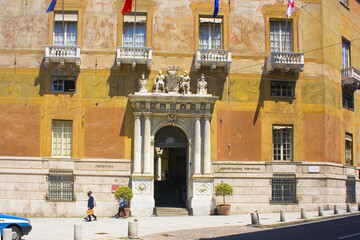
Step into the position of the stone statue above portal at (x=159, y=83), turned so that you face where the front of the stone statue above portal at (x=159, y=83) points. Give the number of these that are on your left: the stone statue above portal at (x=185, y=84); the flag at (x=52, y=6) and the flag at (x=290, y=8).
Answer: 2

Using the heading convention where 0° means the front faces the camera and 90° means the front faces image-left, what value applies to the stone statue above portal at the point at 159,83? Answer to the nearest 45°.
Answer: approximately 0°

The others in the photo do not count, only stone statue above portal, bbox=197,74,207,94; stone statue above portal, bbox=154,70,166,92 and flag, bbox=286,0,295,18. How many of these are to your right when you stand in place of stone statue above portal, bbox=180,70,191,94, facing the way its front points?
1

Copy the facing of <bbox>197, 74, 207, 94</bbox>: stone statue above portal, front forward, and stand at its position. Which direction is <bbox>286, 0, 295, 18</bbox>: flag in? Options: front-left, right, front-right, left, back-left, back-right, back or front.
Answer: left

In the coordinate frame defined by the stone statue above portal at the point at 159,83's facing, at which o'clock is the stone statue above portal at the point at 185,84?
the stone statue above portal at the point at 185,84 is roughly at 9 o'clock from the stone statue above portal at the point at 159,83.

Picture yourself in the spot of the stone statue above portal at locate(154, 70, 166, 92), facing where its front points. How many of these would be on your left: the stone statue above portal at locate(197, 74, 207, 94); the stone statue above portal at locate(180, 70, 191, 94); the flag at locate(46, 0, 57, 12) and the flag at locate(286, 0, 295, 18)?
3

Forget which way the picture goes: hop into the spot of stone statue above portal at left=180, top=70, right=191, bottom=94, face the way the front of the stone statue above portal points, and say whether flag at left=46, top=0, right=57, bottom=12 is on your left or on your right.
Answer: on your right

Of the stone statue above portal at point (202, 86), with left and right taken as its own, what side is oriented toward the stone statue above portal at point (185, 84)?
right

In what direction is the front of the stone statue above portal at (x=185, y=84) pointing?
toward the camera

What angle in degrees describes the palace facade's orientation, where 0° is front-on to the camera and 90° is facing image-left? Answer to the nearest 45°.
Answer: approximately 0°

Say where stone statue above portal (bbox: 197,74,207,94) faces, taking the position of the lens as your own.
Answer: facing the viewer
